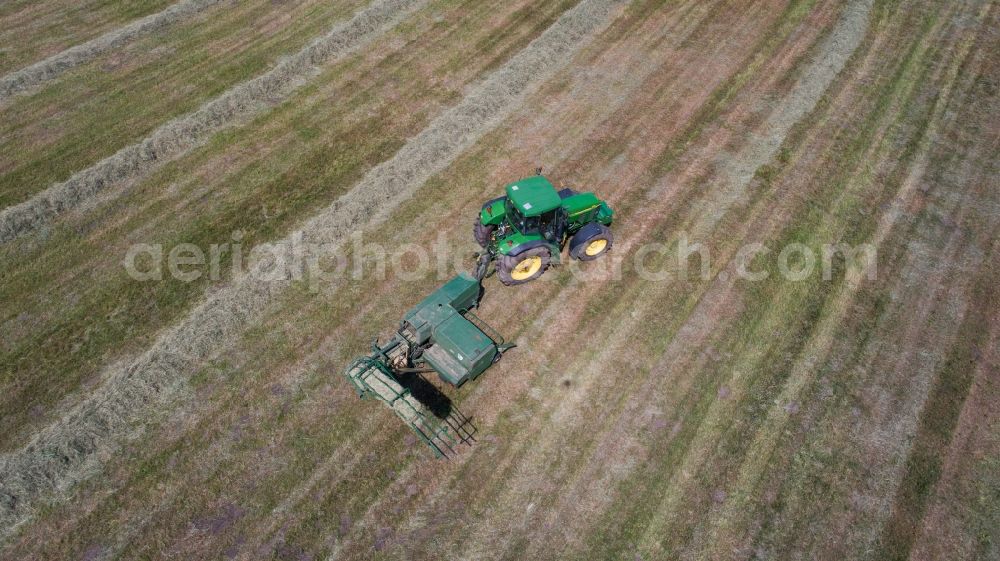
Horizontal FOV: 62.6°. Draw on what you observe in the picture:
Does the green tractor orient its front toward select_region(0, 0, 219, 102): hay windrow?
no

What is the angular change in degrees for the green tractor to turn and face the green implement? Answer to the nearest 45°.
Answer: approximately 180°

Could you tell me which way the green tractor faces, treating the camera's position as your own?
facing away from the viewer and to the right of the viewer
